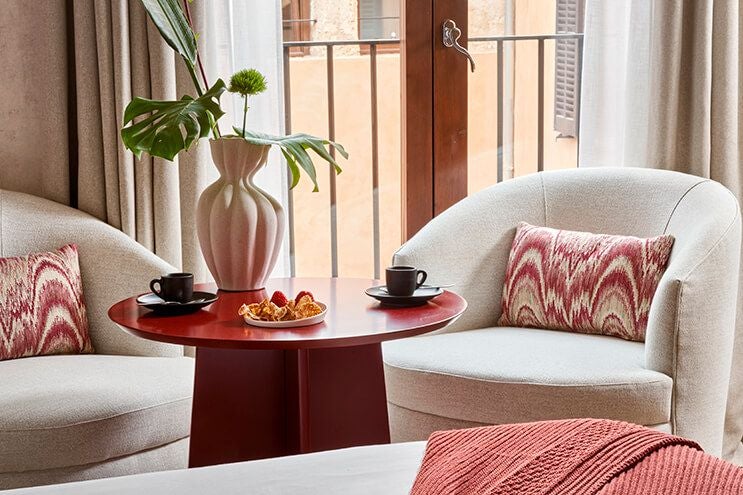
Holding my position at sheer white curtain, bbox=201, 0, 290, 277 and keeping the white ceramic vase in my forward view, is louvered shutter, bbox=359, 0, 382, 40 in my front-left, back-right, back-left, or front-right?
back-left

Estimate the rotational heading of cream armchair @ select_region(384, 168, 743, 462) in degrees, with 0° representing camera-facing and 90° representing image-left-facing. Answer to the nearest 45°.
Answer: approximately 45°

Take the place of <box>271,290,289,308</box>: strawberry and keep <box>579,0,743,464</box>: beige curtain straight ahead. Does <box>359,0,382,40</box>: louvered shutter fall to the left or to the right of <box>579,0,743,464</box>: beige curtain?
left

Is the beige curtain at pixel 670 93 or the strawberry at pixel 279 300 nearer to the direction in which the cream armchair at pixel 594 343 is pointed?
the strawberry

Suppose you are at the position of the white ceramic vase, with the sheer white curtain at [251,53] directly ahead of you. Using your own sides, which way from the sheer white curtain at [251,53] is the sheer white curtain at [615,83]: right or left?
right

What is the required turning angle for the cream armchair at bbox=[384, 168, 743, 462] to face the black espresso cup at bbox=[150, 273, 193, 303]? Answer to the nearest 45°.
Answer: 0° — it already faces it

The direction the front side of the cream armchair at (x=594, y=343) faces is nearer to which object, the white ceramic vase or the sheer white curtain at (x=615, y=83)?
the white ceramic vase

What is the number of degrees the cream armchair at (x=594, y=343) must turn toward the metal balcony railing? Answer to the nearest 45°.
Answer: approximately 90° to its right

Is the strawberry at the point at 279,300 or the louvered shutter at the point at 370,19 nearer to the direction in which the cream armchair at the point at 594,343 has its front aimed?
the strawberry
